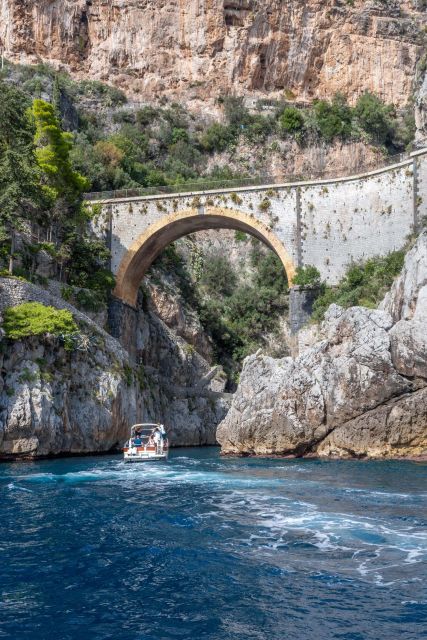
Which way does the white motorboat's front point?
away from the camera
